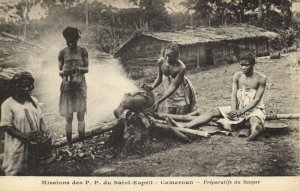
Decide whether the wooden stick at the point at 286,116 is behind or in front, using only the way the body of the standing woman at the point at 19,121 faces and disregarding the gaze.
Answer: in front

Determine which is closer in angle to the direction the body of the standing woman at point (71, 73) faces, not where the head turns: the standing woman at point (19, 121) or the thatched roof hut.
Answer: the standing woman

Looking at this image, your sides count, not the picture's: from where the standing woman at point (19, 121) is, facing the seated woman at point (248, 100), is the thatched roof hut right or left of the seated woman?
left

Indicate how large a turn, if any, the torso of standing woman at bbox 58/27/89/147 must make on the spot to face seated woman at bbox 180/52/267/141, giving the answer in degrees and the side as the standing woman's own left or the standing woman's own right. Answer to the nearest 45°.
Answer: approximately 90° to the standing woman's own left

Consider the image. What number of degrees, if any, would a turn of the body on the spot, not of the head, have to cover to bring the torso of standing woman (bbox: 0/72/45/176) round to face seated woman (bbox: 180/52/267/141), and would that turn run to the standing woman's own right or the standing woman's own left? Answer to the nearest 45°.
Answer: approximately 45° to the standing woman's own left

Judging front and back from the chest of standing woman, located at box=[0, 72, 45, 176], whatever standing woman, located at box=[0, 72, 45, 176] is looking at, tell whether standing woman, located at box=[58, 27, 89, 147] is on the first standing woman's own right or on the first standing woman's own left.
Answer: on the first standing woman's own left

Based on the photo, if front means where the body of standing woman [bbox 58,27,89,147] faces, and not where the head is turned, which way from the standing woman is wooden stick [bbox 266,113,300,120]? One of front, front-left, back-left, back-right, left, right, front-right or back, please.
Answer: left

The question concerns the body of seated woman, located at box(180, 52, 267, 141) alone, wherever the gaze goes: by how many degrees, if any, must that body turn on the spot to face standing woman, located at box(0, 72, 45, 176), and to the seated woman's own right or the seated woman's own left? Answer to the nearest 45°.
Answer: approximately 45° to the seated woman's own right

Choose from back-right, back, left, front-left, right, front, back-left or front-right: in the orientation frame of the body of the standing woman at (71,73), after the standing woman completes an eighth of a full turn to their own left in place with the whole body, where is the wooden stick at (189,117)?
front-left

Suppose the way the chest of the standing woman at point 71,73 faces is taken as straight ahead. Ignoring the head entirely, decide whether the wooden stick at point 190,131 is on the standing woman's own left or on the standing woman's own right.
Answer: on the standing woman's own left
